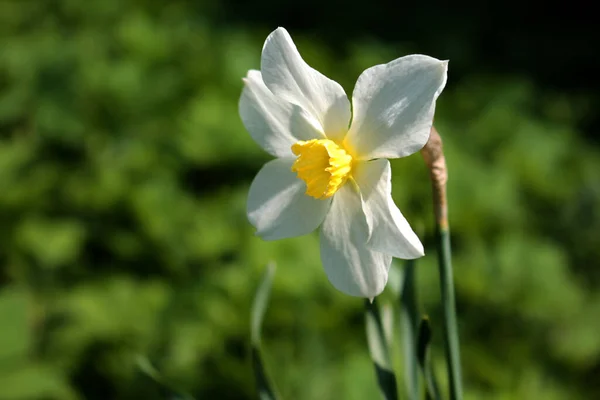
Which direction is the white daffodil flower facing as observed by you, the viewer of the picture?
facing the viewer and to the left of the viewer
